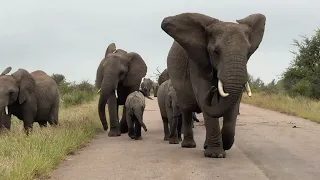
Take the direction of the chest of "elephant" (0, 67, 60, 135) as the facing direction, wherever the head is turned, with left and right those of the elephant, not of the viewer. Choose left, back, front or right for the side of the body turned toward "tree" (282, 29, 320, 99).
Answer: back

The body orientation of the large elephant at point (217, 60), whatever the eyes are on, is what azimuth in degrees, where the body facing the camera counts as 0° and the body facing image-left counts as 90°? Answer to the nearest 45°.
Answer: approximately 315°

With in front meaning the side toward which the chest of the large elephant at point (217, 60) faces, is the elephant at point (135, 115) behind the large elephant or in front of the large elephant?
behind
